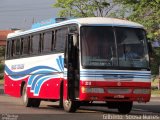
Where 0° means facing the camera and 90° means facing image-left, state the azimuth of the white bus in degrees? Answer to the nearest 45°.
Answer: approximately 315°

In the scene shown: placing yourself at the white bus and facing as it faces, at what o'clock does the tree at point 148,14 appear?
The tree is roughly at 8 o'clock from the white bus.
